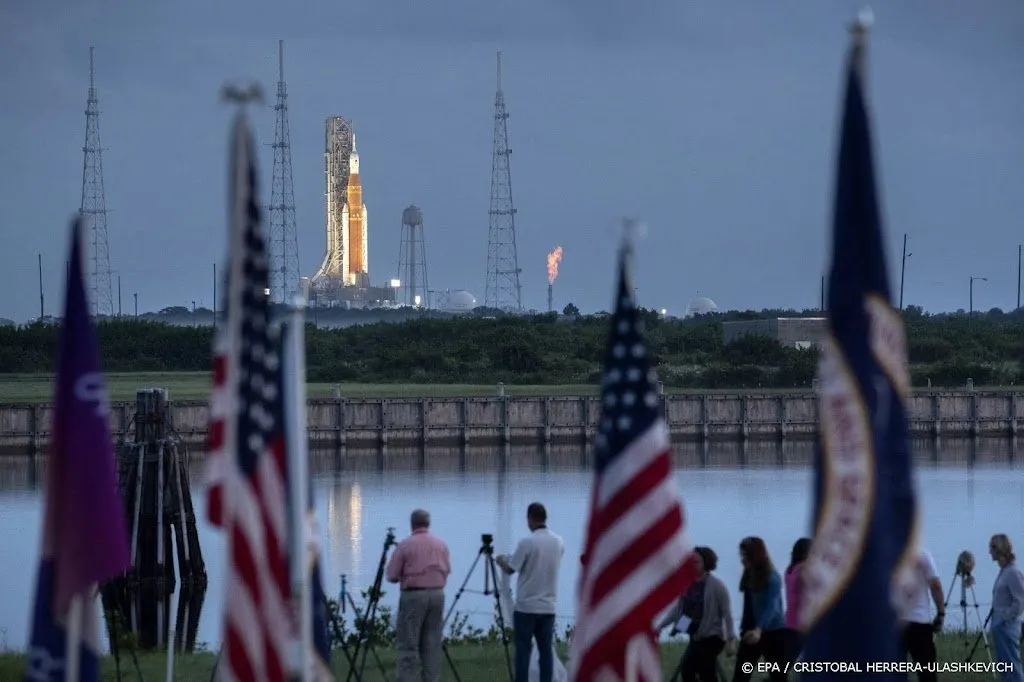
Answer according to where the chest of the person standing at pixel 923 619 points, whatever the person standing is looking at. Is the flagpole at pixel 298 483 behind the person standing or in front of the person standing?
behind

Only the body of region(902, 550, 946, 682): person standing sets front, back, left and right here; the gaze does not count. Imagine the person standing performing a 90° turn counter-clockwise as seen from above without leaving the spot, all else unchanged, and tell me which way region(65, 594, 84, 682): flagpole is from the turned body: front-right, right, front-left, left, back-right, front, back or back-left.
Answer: front-left

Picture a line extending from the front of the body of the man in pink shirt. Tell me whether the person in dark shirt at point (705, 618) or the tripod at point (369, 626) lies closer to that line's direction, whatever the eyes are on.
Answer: the tripod

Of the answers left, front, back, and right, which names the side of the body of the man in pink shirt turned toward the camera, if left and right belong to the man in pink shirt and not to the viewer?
back

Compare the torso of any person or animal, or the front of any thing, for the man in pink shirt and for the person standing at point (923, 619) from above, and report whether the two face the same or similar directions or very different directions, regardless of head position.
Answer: same or similar directions

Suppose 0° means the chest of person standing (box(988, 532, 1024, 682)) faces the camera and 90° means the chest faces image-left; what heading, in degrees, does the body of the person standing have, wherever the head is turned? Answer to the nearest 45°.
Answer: approximately 90°

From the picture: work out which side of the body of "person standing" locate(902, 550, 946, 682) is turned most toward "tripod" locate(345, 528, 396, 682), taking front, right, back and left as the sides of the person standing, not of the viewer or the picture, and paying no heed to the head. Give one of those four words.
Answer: left

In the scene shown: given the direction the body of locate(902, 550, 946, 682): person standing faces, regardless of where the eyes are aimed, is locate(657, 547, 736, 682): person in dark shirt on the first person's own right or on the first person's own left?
on the first person's own left

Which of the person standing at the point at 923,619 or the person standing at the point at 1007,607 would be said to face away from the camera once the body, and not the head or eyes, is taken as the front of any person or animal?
the person standing at the point at 923,619

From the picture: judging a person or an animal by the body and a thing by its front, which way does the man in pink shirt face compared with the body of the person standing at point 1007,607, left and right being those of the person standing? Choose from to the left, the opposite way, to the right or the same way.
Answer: to the right

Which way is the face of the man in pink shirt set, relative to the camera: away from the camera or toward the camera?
away from the camera

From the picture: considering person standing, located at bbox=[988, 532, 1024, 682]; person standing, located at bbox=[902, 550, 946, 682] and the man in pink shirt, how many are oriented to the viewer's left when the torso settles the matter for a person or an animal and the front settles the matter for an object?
1

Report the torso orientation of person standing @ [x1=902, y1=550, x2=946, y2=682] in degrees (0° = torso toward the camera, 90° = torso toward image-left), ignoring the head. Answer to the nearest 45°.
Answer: approximately 180°

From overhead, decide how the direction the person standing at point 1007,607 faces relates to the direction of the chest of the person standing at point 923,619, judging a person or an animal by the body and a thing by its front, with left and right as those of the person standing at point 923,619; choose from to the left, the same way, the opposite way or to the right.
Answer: to the left
